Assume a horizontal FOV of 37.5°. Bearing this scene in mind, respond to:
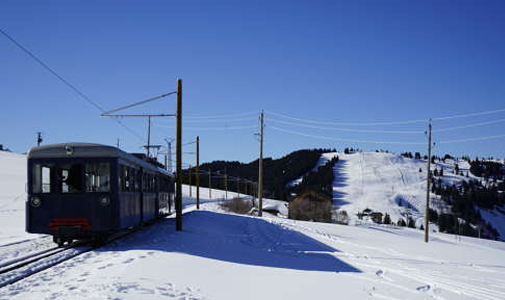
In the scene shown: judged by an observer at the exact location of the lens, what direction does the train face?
facing the viewer and to the left of the viewer
